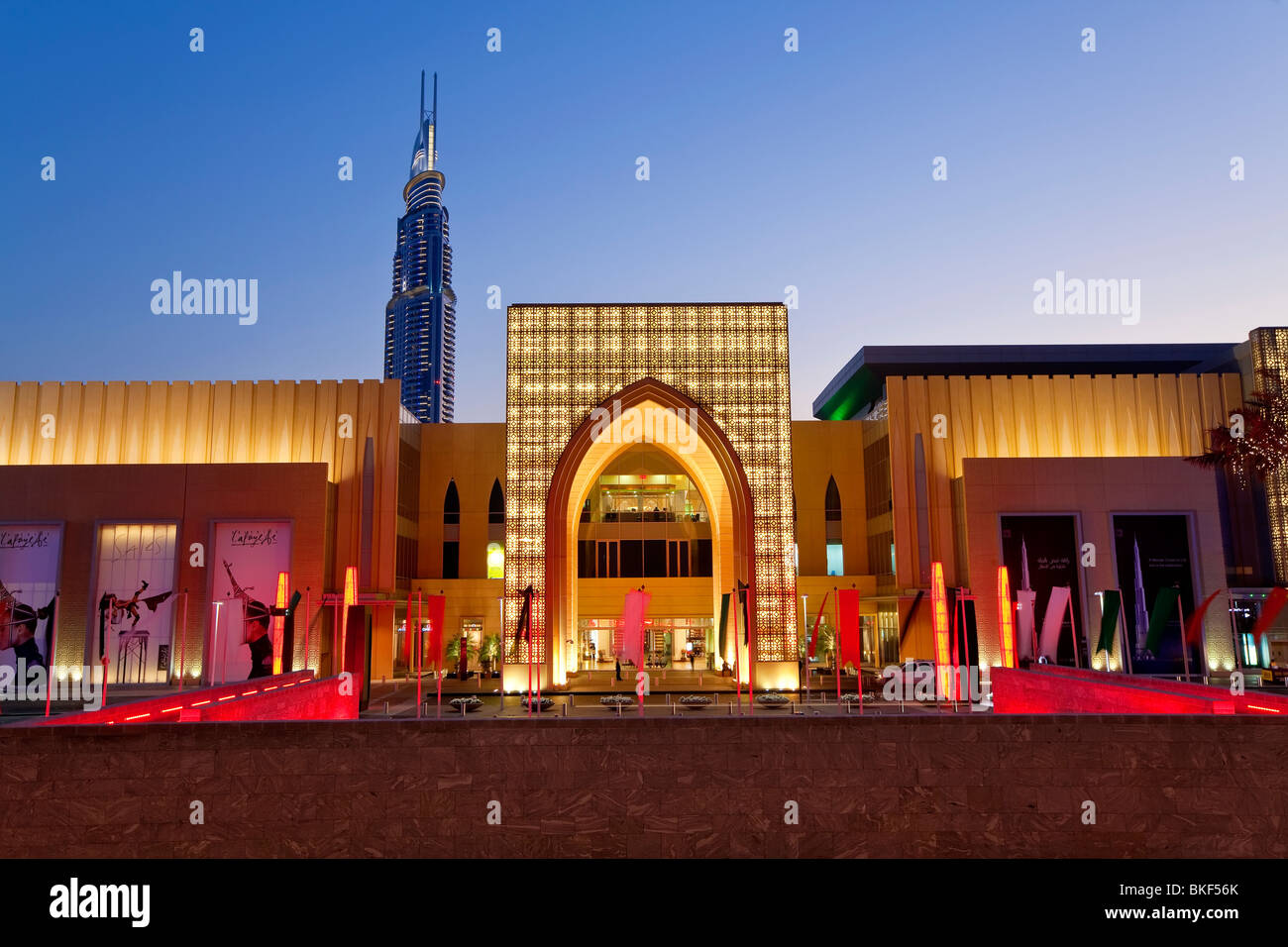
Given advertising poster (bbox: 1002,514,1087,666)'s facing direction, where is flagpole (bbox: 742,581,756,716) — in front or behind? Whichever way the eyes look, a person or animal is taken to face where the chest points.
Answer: in front

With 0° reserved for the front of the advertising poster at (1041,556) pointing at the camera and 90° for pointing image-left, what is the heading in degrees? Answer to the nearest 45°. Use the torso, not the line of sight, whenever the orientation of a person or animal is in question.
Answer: approximately 0°

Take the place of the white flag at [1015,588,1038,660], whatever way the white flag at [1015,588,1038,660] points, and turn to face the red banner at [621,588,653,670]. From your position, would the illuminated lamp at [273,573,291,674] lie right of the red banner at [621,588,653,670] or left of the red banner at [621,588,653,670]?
right

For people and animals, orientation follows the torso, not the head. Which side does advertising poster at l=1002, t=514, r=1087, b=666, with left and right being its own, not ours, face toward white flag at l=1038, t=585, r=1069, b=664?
front

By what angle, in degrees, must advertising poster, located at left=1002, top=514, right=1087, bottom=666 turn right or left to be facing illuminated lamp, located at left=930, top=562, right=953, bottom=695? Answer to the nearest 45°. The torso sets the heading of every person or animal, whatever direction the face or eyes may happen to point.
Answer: approximately 45° to its right

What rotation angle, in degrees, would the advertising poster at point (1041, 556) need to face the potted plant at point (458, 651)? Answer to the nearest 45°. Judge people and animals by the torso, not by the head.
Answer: approximately 90° to its right

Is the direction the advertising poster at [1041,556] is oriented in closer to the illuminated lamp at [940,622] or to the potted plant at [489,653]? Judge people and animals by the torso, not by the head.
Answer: the illuminated lamp

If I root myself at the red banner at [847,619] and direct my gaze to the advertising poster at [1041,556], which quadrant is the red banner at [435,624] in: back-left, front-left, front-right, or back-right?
back-left

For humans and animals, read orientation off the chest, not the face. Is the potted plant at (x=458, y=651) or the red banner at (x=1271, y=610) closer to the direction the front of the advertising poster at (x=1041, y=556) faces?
the red banner

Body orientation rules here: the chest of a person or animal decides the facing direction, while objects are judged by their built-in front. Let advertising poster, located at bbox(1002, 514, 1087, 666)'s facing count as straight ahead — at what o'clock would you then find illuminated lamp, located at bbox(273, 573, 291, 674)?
The illuminated lamp is roughly at 2 o'clock from the advertising poster.
